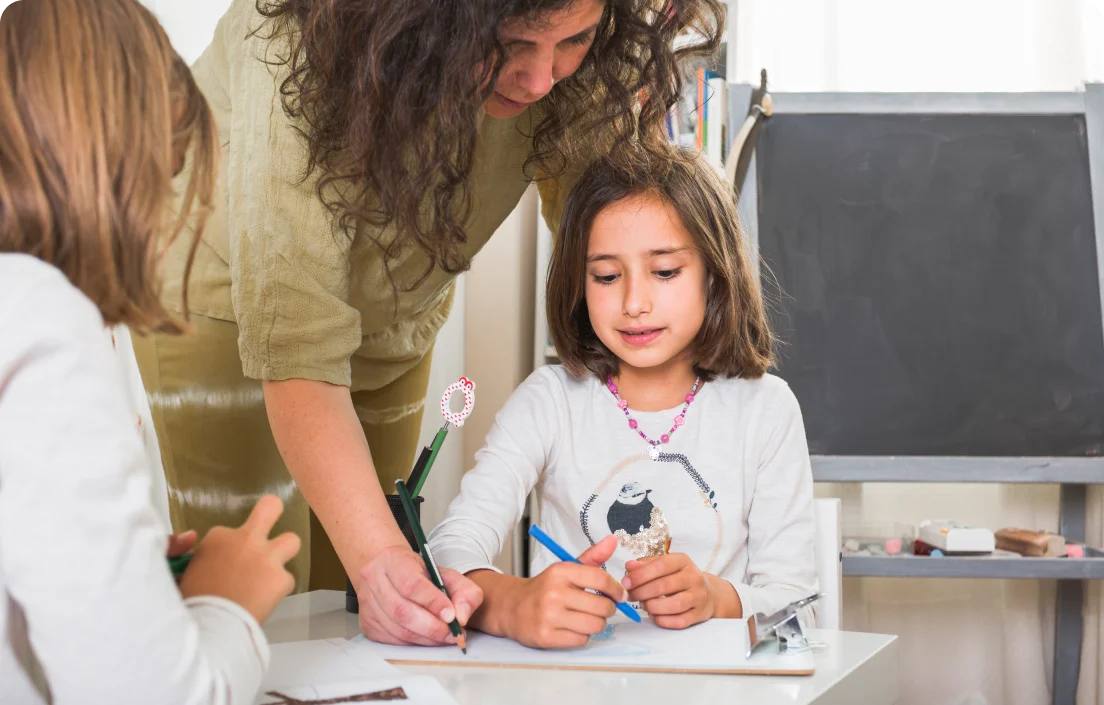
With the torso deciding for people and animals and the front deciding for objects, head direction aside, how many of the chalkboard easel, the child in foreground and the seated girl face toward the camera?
2

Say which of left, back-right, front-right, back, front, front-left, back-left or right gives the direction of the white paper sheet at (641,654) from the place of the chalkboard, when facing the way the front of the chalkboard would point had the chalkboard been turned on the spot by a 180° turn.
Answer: back

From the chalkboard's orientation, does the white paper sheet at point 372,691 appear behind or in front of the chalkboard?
in front

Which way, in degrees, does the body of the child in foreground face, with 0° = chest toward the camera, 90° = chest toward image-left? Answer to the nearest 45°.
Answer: approximately 225°

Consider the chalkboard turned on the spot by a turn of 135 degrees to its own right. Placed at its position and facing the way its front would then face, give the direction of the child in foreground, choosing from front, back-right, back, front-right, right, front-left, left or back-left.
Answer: back-left

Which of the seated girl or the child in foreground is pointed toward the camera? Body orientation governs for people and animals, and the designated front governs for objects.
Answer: the seated girl

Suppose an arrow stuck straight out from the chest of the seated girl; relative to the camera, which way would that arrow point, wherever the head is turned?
toward the camera

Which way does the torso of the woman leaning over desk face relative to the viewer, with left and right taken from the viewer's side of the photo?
facing the viewer and to the right of the viewer

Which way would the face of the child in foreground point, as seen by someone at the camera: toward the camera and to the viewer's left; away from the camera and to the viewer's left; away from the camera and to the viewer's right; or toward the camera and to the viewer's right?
away from the camera and to the viewer's right

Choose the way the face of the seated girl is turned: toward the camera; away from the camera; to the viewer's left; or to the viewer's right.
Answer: toward the camera

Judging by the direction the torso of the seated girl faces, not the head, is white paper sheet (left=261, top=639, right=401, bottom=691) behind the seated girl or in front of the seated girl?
in front

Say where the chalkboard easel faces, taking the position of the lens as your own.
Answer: facing the viewer

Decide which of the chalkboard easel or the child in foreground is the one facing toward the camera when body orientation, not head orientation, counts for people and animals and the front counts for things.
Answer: the chalkboard easel

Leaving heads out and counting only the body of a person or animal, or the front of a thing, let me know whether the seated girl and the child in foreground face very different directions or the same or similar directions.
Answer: very different directions

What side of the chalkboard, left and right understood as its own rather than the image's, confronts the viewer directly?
front
